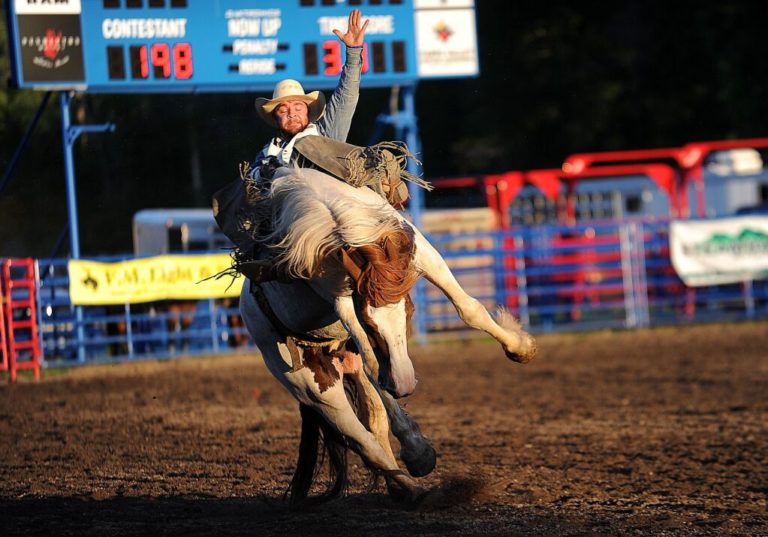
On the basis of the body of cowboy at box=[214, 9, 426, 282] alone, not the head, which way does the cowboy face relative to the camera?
toward the camera

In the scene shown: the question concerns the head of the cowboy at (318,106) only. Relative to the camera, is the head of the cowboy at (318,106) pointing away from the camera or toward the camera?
toward the camera

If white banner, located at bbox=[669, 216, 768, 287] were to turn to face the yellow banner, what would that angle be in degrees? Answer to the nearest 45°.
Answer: approximately 45° to its right

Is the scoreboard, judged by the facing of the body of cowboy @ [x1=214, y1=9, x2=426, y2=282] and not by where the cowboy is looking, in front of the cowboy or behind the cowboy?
behind

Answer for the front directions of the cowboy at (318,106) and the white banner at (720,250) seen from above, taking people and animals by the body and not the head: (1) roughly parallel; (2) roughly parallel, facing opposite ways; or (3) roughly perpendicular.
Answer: roughly parallel

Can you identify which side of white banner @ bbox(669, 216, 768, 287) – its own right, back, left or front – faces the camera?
front

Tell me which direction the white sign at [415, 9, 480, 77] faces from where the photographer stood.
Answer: facing the viewer
